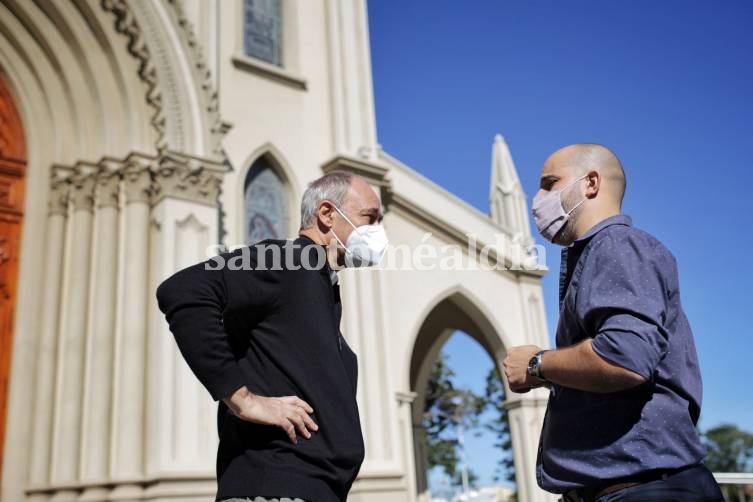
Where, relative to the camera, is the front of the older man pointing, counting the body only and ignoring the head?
to the viewer's right

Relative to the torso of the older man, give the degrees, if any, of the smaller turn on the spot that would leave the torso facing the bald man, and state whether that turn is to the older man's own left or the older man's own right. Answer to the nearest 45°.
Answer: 0° — they already face them

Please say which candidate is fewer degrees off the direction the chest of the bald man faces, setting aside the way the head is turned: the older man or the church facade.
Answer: the older man

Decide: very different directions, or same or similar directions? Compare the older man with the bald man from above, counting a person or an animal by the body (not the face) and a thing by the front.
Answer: very different directions

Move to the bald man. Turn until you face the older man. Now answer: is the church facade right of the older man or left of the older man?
right

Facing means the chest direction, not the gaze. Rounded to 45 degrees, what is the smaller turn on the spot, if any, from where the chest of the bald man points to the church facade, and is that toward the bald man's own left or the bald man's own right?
approximately 45° to the bald man's own right

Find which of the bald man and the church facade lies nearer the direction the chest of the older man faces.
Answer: the bald man

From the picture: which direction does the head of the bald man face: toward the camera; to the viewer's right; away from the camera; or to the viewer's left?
to the viewer's left

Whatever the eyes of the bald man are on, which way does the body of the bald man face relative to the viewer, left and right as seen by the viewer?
facing to the left of the viewer

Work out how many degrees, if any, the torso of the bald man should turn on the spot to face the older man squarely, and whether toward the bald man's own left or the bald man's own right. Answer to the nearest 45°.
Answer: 0° — they already face them

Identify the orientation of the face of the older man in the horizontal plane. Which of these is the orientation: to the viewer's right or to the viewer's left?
to the viewer's right
